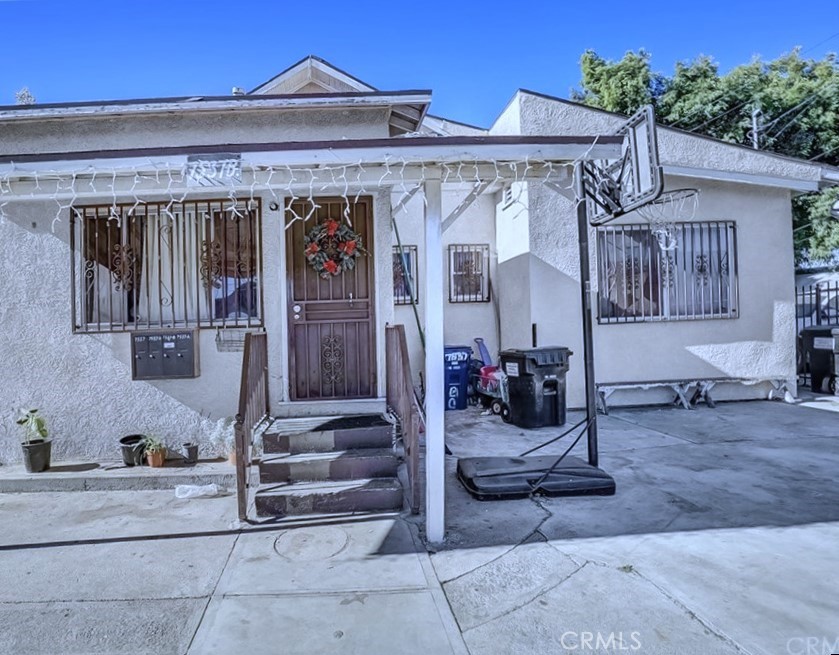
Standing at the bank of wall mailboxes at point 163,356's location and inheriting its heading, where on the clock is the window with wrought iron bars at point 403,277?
The window with wrought iron bars is roughly at 8 o'clock from the bank of wall mailboxes.

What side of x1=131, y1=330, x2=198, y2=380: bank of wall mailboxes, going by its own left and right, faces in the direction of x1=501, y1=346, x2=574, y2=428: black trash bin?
left

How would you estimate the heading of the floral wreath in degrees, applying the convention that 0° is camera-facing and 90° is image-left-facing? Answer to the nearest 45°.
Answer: approximately 0°

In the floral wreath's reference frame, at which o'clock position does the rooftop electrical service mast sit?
The rooftop electrical service mast is roughly at 8 o'clock from the floral wreath.

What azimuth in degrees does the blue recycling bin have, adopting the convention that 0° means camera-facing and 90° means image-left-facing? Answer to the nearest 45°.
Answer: approximately 0°

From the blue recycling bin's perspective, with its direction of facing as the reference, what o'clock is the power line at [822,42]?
The power line is roughly at 8 o'clock from the blue recycling bin.

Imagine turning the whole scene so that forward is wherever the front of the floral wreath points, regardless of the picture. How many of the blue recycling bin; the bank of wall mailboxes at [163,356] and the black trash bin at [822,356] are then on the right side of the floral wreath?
1

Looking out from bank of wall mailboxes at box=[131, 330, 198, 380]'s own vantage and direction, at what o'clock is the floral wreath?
The floral wreath is roughly at 10 o'clock from the bank of wall mailboxes.

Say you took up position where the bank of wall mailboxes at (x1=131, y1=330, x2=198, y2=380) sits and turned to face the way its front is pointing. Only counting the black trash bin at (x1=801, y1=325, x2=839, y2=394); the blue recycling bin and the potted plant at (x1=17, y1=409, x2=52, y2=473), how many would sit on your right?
1

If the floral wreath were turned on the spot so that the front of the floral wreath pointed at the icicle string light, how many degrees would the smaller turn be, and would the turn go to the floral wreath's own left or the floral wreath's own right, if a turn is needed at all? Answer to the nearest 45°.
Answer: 0° — it already faces it

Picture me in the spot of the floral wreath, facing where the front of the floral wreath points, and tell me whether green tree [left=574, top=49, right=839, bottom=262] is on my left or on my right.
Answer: on my left

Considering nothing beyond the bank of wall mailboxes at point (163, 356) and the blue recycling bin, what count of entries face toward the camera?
2
